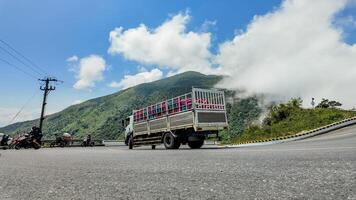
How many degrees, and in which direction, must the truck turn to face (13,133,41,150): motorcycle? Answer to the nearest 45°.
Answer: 0° — it already faces it

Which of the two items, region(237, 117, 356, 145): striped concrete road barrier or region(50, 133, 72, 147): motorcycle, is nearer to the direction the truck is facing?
the motorcycle

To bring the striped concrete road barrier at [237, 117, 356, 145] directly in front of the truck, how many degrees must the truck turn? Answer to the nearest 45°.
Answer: approximately 90° to its right

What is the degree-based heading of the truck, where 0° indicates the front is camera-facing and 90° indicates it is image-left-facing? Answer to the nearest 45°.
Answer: approximately 135°
